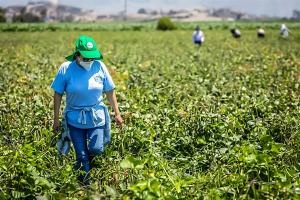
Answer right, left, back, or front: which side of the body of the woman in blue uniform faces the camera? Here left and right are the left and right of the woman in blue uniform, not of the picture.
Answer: front
